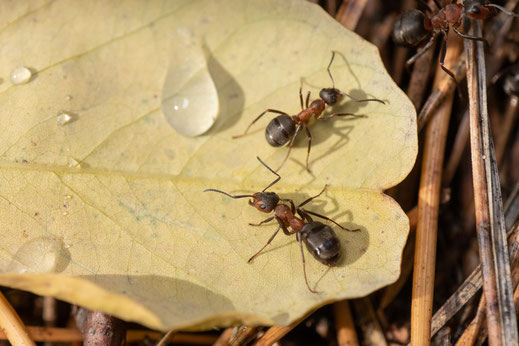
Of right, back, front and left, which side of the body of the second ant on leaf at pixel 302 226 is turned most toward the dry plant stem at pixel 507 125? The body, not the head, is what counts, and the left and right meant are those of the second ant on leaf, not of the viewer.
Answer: right

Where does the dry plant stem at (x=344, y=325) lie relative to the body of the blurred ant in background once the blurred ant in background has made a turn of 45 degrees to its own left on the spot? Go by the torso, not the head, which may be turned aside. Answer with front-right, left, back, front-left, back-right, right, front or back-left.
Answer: back-right

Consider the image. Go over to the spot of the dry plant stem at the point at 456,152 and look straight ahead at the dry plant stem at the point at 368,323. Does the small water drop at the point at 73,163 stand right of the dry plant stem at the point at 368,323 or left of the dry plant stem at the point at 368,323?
right

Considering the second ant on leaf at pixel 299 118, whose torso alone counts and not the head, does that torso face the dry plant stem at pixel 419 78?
yes

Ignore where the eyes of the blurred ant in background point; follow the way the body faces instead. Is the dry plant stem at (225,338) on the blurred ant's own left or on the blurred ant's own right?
on the blurred ant's own right

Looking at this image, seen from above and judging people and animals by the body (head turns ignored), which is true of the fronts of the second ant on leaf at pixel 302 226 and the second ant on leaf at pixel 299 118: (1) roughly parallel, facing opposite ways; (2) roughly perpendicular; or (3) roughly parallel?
roughly perpendicular

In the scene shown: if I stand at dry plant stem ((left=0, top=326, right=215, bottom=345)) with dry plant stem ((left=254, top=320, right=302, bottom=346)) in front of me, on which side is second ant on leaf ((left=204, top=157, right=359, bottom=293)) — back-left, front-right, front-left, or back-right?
front-left

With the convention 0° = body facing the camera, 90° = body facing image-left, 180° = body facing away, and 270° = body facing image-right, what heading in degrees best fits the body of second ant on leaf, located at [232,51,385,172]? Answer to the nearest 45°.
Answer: approximately 225°

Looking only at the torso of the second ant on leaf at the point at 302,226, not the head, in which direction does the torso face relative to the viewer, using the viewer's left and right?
facing away from the viewer and to the left of the viewer

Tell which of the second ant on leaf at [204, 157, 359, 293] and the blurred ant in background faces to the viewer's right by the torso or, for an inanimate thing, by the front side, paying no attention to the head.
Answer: the blurred ant in background

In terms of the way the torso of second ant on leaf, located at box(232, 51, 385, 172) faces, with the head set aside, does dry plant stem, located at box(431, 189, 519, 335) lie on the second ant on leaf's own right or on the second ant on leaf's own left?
on the second ant on leaf's own right

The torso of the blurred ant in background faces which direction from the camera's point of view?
to the viewer's right

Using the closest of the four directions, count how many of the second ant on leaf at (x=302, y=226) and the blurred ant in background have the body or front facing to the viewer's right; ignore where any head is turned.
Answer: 1

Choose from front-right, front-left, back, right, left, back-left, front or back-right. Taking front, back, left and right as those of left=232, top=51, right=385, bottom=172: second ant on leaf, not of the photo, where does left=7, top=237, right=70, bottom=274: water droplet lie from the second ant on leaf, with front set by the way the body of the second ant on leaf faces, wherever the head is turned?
back

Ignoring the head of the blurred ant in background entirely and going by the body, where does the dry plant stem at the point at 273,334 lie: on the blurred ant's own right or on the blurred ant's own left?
on the blurred ant's own right

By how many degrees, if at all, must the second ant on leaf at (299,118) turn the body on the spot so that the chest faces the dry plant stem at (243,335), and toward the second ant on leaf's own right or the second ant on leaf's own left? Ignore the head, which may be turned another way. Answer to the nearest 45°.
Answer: approximately 135° to the second ant on leaf's own right

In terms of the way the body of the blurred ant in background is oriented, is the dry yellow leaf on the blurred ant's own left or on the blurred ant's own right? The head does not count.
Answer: on the blurred ant's own right
